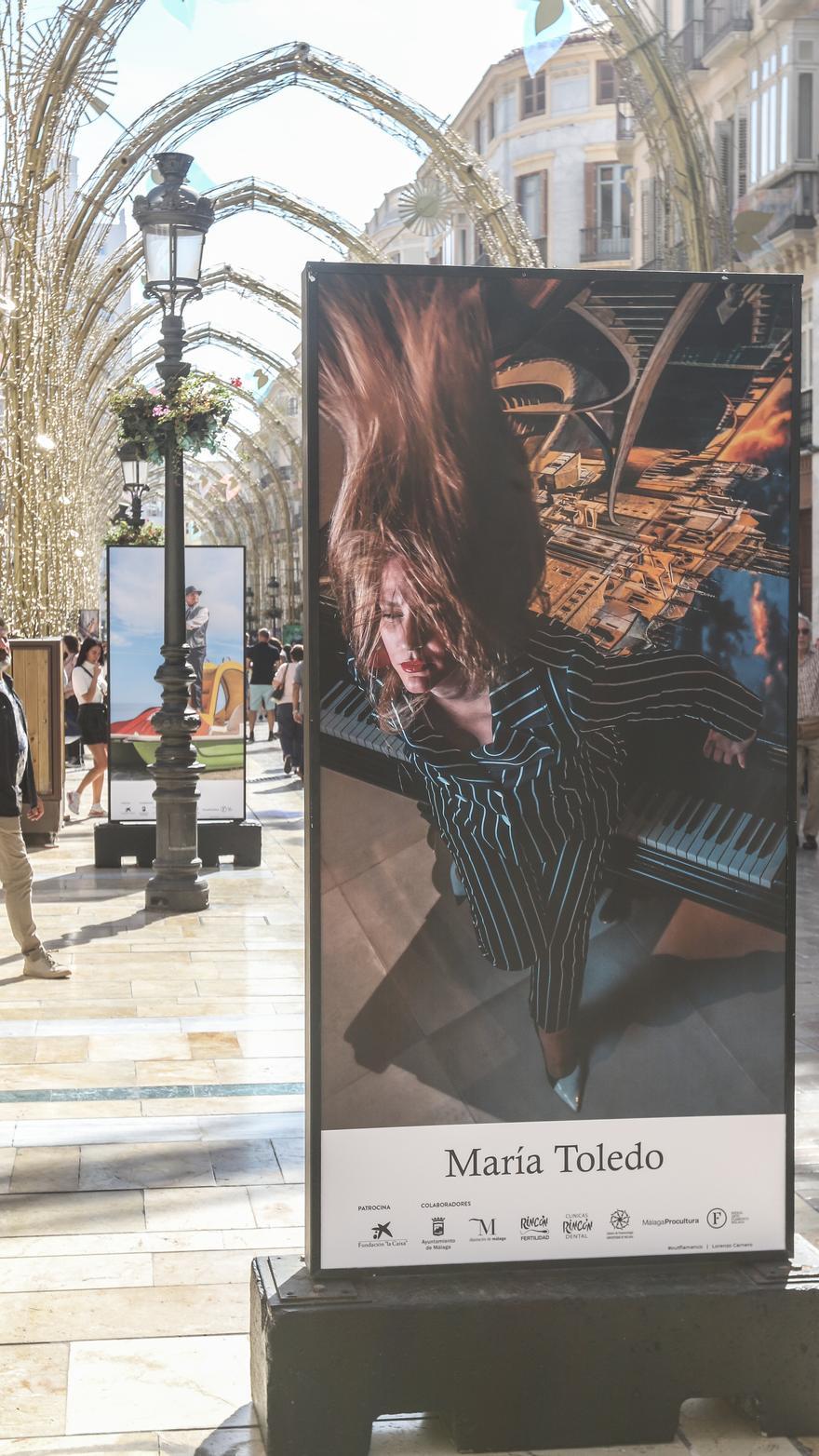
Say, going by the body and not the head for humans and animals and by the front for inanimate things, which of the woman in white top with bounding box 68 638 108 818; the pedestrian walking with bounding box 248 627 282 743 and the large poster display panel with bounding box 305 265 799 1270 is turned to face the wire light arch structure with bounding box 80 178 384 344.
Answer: the pedestrian walking

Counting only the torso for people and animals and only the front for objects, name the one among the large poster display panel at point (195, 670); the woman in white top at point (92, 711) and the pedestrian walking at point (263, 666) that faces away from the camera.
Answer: the pedestrian walking

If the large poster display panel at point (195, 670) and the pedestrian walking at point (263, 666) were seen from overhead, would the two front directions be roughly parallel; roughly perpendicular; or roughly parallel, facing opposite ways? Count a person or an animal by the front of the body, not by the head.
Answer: roughly parallel, facing opposite ways

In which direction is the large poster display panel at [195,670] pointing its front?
toward the camera

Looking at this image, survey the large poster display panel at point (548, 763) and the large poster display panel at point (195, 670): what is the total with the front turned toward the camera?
2

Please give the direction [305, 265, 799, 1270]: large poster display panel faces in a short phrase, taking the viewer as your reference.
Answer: facing the viewer

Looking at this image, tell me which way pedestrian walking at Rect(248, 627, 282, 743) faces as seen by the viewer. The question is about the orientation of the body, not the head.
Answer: away from the camera

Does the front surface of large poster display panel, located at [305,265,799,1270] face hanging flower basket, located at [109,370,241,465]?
no

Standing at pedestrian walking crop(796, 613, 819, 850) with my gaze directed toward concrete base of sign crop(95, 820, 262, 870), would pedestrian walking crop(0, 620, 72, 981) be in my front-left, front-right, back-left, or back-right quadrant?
front-left

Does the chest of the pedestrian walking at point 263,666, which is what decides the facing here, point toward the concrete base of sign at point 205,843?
no

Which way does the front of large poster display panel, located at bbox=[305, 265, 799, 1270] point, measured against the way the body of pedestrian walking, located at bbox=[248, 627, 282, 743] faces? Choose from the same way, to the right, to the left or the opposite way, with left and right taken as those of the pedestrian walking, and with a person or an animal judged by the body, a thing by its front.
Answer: the opposite way

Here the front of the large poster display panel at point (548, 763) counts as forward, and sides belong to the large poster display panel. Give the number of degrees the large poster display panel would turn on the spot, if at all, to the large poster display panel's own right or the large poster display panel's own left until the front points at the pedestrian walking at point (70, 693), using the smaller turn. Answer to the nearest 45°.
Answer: approximately 180°
